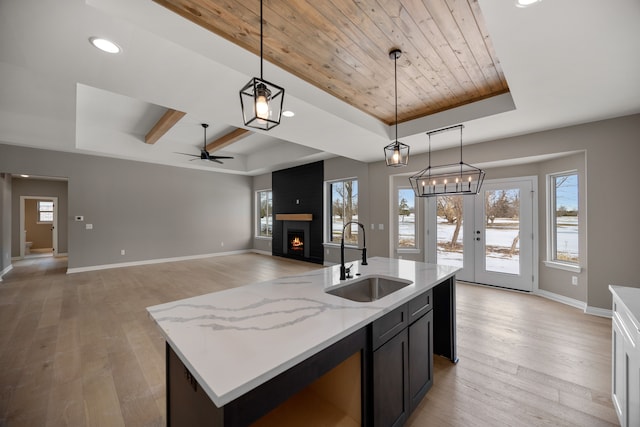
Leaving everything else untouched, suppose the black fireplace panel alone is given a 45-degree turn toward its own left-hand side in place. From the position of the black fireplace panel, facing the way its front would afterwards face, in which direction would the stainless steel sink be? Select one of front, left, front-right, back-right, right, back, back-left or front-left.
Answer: front

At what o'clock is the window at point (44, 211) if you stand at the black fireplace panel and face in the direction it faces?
The window is roughly at 2 o'clock from the black fireplace panel.

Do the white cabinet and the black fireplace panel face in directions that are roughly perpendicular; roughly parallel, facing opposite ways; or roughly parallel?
roughly perpendicular

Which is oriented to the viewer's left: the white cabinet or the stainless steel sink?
the white cabinet

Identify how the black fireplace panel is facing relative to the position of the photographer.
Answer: facing the viewer and to the left of the viewer

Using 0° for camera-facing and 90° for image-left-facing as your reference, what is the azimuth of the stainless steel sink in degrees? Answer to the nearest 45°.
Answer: approximately 315°

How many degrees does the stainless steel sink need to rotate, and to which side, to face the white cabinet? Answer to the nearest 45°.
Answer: approximately 45° to its left

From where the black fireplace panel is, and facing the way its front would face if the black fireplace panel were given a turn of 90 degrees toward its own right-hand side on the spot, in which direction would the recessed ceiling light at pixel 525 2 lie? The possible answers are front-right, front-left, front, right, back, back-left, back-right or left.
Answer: back-left

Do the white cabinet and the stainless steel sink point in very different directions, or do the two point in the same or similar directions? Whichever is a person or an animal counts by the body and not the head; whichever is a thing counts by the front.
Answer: very different directions

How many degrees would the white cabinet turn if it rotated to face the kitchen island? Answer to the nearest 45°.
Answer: approximately 45° to its left

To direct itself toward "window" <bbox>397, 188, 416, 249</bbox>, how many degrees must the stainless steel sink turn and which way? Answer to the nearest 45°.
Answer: approximately 135° to its left

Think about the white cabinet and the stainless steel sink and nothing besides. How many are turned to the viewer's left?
1

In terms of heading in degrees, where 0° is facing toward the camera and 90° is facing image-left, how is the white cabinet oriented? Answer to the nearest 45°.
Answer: approximately 90°

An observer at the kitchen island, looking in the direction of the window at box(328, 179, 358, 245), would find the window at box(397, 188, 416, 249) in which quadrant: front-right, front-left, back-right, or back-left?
front-right

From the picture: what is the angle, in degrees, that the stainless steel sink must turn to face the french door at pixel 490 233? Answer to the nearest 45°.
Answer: approximately 90° to its left

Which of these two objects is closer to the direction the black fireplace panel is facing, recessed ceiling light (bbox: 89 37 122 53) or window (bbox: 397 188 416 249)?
the recessed ceiling light

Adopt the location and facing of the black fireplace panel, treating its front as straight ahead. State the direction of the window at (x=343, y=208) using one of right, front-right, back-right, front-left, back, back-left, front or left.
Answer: left

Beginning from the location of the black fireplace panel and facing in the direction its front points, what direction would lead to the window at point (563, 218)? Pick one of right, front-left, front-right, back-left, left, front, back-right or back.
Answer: left

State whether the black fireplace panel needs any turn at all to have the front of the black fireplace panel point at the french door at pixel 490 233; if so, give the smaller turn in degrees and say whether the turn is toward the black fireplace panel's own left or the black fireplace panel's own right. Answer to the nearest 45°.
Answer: approximately 90° to the black fireplace panel's own left
